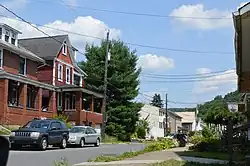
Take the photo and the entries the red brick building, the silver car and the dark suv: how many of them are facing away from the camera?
0

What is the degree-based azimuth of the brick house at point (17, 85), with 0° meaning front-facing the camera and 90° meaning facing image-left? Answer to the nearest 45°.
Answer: approximately 315°

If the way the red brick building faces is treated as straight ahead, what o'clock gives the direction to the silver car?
The silver car is roughly at 1 o'clock from the red brick building.

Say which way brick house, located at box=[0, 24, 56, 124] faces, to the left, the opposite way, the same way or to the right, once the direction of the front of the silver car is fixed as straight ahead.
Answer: to the left

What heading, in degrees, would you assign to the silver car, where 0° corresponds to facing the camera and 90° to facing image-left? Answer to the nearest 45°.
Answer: approximately 45°

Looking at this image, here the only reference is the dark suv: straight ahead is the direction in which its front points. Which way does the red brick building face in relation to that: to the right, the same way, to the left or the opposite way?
to the left

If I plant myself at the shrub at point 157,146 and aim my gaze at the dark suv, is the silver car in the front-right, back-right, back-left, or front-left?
front-right

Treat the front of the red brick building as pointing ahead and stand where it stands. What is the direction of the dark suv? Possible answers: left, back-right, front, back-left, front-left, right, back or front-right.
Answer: front-right

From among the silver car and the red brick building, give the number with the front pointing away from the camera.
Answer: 0

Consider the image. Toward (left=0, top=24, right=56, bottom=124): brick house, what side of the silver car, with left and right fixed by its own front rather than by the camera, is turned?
right

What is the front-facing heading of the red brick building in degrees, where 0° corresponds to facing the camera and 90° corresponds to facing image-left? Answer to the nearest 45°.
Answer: approximately 315°

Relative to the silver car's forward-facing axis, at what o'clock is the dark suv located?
The dark suv is roughly at 11 o'clock from the silver car.

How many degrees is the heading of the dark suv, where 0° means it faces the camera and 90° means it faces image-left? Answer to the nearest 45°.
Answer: approximately 45°

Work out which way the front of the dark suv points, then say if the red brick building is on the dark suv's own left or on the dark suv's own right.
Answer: on the dark suv's own right

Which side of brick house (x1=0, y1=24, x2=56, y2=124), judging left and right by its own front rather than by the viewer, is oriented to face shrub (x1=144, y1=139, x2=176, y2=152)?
front

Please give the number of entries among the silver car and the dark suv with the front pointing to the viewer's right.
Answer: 0

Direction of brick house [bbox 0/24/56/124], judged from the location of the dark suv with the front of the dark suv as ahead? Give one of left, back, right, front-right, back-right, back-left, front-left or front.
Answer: back-right

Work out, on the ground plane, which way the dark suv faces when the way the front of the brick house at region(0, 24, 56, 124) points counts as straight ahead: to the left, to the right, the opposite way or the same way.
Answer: to the right
